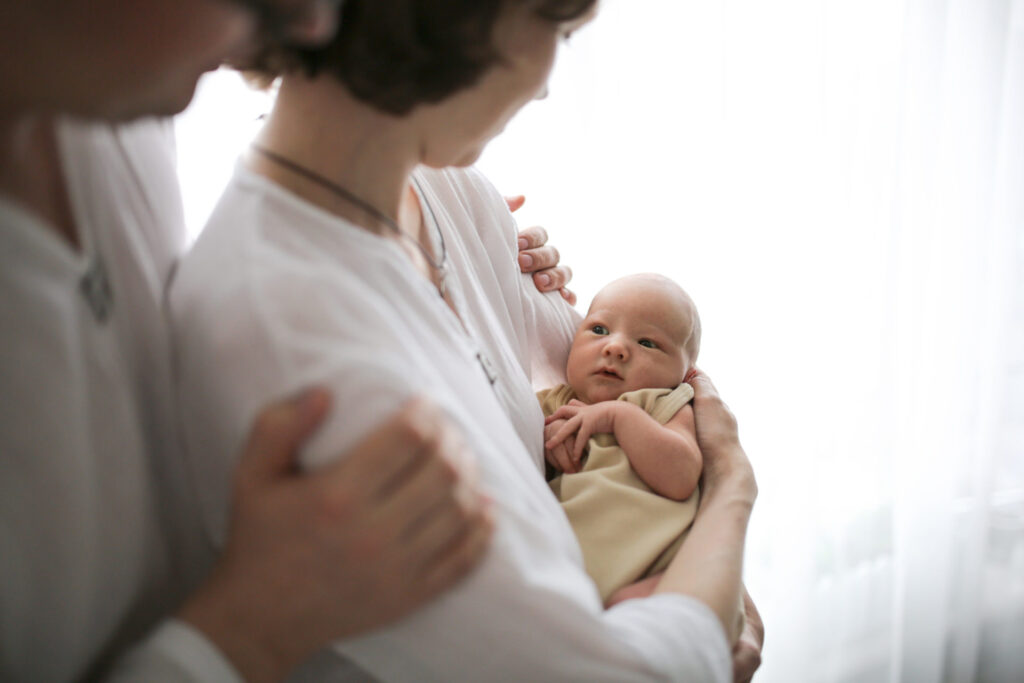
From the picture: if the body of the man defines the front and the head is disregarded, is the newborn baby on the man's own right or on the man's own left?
on the man's own left

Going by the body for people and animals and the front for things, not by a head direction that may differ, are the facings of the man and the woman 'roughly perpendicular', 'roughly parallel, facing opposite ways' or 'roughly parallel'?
roughly parallel

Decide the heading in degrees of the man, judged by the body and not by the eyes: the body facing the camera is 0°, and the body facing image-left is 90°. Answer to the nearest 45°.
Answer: approximately 315°
